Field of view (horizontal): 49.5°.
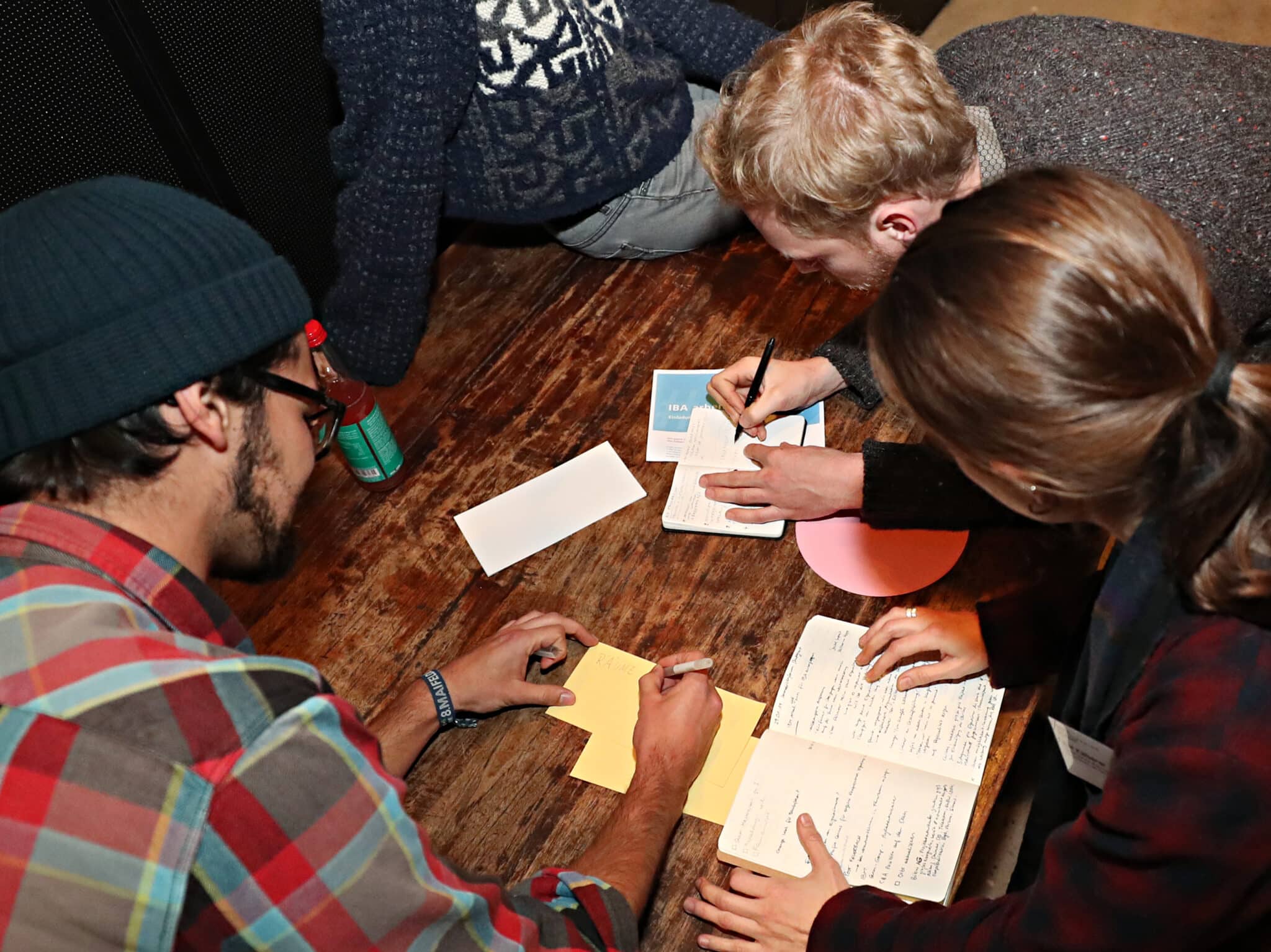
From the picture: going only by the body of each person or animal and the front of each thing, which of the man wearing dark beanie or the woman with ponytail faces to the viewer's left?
the woman with ponytail

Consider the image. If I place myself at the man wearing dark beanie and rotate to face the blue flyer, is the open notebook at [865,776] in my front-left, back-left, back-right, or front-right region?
front-right

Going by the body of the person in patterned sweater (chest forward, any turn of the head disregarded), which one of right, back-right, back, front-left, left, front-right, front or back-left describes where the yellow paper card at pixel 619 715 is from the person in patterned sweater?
front-right

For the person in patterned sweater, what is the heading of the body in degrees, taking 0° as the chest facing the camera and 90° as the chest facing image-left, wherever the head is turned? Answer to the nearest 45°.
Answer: approximately 315°

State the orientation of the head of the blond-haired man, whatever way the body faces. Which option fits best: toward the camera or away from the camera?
toward the camera

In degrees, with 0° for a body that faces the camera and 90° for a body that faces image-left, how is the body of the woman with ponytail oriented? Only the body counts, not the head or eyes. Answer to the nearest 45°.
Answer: approximately 90°

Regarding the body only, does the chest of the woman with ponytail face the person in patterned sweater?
no

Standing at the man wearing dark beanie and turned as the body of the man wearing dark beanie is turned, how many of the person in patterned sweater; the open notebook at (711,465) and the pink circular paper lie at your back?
0

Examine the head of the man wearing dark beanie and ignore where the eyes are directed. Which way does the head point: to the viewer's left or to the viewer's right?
to the viewer's right

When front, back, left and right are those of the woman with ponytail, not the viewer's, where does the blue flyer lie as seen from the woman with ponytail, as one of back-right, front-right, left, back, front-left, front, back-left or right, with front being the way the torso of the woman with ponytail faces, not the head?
front-right

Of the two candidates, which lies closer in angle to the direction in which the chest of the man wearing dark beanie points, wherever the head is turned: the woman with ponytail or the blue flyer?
the blue flyer

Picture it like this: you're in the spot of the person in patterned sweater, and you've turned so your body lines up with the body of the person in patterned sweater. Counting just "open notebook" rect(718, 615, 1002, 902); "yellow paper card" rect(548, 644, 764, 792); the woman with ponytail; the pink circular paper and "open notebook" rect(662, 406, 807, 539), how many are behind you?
0

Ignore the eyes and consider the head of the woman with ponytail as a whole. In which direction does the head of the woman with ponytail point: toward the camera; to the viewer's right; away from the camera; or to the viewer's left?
to the viewer's left

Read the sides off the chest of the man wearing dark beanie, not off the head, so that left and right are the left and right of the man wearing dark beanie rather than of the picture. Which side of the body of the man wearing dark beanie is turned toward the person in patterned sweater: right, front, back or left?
front

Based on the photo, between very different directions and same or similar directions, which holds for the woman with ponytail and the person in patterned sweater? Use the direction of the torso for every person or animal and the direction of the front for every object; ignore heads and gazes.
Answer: very different directions

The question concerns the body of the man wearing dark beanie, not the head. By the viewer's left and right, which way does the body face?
facing away from the viewer and to the right of the viewer

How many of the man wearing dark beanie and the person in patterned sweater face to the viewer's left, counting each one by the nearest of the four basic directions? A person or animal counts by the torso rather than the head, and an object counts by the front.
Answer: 0
